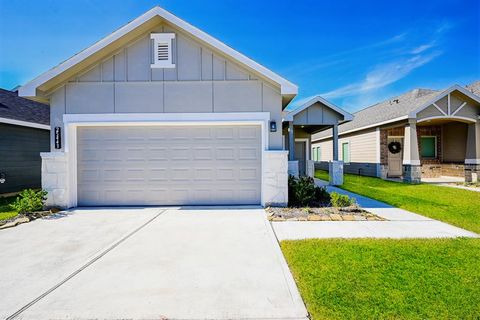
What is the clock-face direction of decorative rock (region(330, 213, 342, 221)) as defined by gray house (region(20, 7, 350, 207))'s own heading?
The decorative rock is roughly at 10 o'clock from the gray house.

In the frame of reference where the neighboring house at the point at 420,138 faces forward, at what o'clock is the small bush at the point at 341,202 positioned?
The small bush is roughly at 2 o'clock from the neighboring house.

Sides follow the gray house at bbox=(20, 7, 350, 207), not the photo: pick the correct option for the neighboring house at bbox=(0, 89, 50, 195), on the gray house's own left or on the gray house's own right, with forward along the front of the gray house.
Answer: on the gray house's own right

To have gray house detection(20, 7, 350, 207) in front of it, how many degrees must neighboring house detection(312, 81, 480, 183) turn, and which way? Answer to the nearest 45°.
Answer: approximately 90° to its right

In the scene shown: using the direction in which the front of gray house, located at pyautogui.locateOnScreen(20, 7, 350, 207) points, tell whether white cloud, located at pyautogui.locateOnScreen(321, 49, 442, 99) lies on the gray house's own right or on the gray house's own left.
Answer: on the gray house's own left

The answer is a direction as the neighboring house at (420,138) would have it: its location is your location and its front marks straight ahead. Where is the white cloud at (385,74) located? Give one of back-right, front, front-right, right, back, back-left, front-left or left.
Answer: back-left

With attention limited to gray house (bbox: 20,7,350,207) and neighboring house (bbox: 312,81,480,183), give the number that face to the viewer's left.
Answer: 0

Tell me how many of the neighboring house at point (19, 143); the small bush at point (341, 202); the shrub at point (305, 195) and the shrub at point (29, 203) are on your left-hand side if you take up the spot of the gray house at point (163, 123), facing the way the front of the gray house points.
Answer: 2

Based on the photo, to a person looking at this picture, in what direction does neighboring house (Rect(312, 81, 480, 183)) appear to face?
facing the viewer and to the right of the viewer

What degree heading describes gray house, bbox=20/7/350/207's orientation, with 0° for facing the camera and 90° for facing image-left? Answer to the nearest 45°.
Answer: approximately 0°

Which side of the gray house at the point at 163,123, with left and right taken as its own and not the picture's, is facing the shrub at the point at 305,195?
left

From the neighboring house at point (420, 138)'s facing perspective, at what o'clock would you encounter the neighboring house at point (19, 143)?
the neighboring house at point (19, 143) is roughly at 3 o'clock from the neighboring house at point (420, 138).
